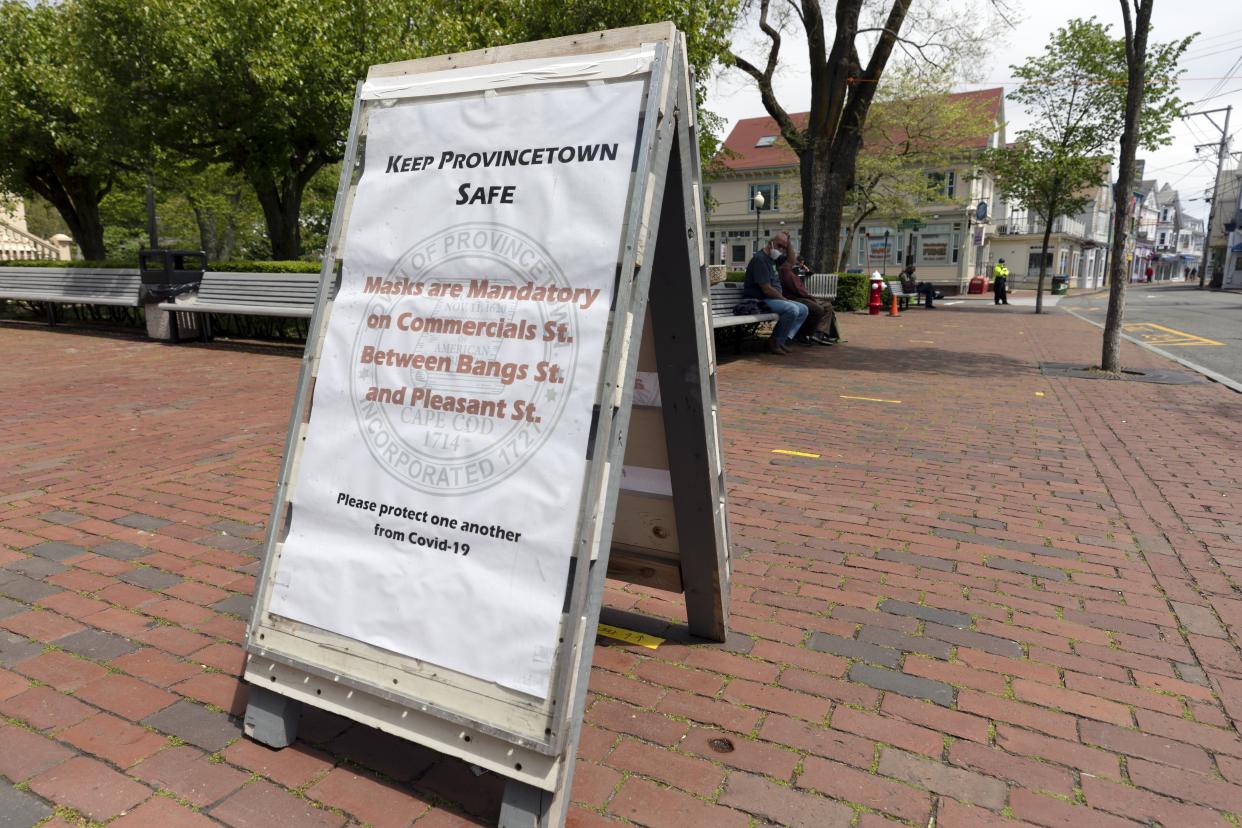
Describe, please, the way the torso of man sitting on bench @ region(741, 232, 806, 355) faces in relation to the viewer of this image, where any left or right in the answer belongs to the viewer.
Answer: facing the viewer and to the right of the viewer

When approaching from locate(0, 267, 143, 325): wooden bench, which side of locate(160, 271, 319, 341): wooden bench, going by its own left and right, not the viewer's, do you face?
right

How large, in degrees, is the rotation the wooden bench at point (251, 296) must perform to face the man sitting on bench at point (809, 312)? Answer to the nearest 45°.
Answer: approximately 135° to its left

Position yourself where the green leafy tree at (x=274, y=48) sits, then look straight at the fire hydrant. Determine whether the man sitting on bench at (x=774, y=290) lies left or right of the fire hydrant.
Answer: right

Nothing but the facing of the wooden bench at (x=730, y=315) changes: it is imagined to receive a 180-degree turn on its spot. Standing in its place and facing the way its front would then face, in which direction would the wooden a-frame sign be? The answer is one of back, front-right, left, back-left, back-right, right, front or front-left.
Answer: back-left

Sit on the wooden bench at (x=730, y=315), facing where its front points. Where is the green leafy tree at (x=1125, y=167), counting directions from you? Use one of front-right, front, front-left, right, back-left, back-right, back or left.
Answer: front-left

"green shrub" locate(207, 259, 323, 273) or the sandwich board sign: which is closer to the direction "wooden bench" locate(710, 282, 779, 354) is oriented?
the sandwich board sign

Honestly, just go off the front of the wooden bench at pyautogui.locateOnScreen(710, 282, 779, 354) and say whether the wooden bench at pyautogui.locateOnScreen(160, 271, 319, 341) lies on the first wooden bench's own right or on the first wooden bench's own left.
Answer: on the first wooden bench's own right

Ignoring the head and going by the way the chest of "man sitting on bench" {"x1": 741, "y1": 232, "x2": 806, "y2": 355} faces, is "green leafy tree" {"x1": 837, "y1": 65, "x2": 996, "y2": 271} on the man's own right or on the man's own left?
on the man's own left

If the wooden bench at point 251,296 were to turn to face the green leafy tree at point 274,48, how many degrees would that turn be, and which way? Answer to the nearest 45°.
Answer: approximately 135° to its right
